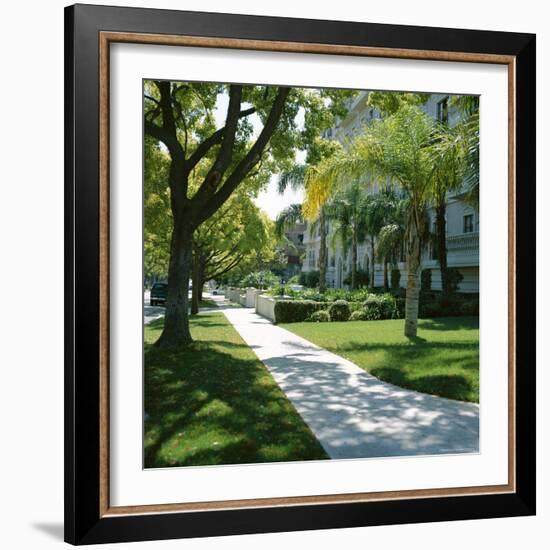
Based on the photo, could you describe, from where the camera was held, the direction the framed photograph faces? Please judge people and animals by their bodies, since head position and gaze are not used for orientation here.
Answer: facing the viewer and to the right of the viewer
